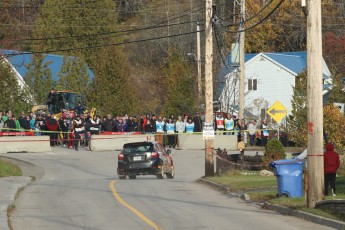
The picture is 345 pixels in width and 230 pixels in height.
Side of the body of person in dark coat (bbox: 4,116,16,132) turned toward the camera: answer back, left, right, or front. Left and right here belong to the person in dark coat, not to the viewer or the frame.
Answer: front

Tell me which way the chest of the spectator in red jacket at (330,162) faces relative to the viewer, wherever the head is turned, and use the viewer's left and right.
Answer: facing away from the viewer

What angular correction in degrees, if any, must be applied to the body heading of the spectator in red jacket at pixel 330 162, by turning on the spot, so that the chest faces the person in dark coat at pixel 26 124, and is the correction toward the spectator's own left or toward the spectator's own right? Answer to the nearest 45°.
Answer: approximately 45° to the spectator's own left

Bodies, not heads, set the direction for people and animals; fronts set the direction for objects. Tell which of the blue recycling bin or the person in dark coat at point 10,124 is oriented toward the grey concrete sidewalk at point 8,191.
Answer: the person in dark coat

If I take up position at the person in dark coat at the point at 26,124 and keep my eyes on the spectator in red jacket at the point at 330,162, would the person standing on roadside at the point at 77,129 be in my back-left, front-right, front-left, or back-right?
front-left

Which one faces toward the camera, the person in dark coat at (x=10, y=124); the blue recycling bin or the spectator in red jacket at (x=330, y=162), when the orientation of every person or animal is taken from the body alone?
the person in dark coat
